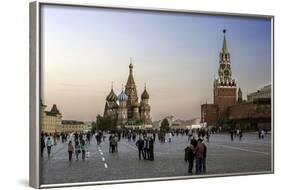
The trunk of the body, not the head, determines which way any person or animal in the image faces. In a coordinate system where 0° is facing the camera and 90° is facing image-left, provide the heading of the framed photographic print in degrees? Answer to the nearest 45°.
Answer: approximately 315°
